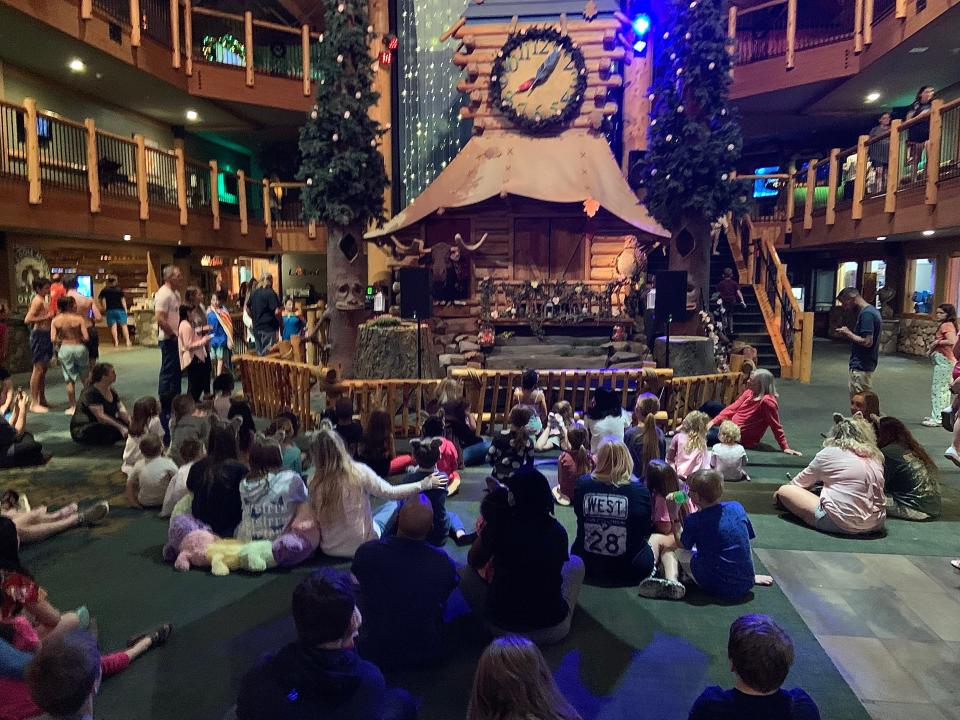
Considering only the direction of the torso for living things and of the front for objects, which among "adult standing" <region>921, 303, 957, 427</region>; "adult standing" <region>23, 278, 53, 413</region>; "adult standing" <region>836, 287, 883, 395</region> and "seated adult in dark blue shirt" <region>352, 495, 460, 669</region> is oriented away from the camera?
the seated adult in dark blue shirt

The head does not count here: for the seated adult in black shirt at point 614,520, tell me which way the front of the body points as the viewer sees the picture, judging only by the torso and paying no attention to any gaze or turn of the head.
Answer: away from the camera

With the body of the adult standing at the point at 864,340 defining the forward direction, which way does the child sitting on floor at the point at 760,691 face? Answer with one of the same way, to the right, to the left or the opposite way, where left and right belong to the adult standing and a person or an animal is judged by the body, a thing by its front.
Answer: to the right

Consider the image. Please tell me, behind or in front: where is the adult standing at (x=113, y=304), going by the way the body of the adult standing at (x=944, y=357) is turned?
in front

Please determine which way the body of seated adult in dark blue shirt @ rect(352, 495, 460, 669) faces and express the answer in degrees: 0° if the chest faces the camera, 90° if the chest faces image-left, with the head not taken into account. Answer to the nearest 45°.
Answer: approximately 180°

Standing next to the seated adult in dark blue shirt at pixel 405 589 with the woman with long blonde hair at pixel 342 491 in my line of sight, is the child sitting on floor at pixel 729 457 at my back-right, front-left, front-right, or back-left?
front-right

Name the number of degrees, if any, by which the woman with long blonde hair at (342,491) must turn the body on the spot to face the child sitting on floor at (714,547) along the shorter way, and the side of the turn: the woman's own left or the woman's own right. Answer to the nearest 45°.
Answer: approximately 45° to the woman's own right

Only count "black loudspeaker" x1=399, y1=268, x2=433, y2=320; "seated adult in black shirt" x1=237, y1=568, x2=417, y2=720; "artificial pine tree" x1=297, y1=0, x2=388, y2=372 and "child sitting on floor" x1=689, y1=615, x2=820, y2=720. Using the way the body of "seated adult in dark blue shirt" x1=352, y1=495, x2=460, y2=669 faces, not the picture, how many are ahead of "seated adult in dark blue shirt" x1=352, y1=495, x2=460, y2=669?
2

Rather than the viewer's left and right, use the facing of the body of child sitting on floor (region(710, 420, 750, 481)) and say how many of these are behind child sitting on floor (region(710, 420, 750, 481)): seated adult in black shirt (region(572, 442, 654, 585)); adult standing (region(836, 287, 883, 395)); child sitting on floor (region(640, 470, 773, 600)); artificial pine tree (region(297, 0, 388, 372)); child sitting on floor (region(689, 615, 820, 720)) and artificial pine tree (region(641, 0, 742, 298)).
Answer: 3

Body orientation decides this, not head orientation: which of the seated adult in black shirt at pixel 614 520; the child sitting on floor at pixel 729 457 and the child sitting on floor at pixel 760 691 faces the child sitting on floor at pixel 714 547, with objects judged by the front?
the child sitting on floor at pixel 760 691

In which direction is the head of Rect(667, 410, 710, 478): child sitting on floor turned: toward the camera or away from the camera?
away from the camera

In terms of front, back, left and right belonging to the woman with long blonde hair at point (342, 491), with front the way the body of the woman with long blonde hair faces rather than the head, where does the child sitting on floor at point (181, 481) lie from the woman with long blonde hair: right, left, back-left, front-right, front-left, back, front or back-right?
left

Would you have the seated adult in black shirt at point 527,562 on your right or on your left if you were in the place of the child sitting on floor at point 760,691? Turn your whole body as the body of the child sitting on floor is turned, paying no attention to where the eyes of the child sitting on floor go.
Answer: on your left

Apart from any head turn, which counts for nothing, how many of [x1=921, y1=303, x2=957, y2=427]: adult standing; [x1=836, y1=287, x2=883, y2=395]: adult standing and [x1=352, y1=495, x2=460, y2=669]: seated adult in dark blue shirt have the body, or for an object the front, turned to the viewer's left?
2

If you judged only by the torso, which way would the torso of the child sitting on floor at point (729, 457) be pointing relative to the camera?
away from the camera

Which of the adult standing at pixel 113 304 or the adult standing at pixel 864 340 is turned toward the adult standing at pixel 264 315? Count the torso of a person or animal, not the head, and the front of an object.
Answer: the adult standing at pixel 864 340

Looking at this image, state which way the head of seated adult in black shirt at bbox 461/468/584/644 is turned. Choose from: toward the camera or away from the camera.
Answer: away from the camera

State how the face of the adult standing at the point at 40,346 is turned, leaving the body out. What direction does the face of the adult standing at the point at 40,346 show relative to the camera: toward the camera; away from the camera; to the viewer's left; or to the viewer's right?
to the viewer's right
